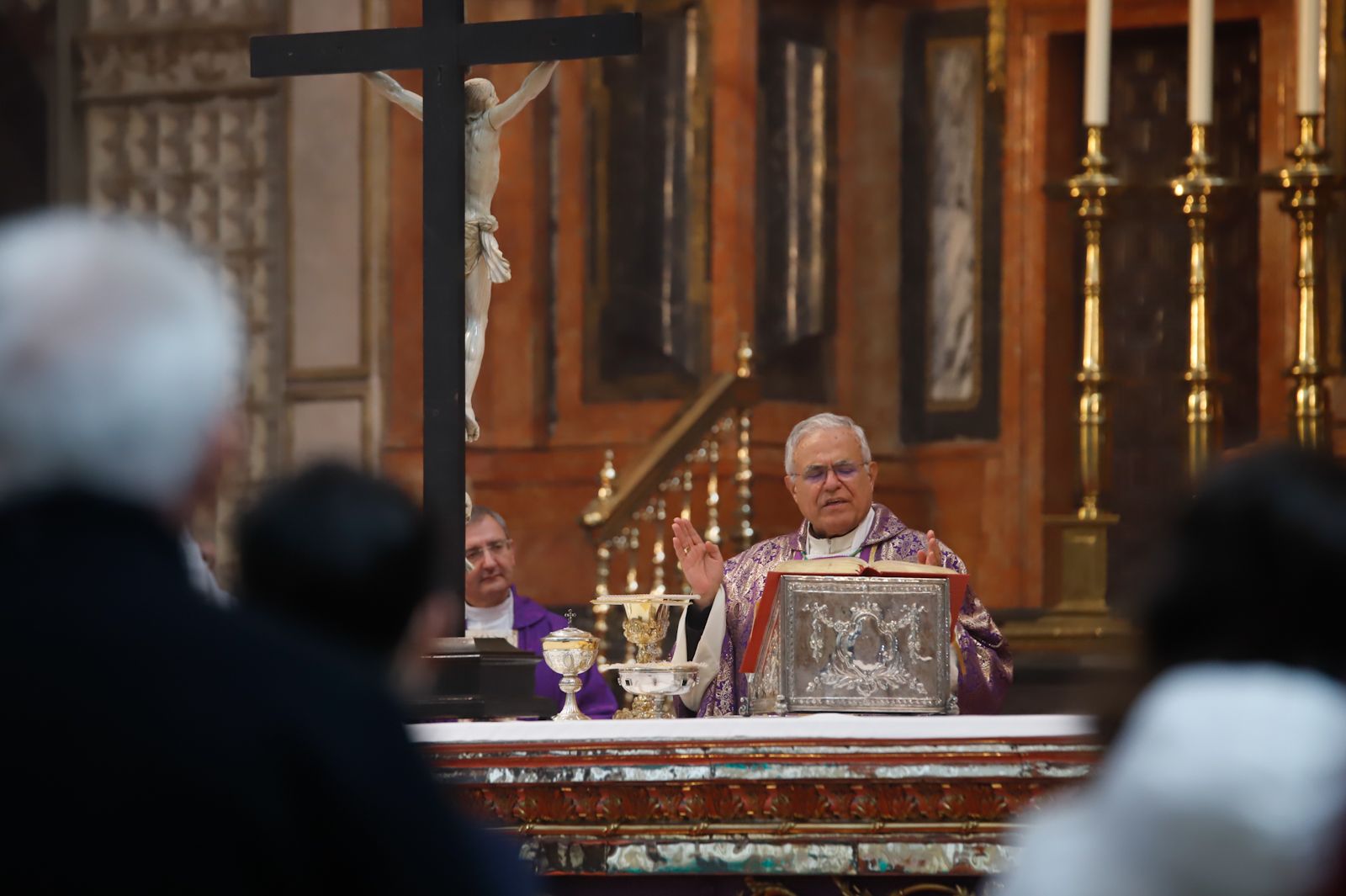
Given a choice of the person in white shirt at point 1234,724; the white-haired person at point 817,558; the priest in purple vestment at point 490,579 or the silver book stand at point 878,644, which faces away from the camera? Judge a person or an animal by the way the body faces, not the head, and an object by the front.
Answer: the person in white shirt at point 1234,724

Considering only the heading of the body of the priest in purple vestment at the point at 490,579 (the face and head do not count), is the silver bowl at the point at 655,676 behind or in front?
in front

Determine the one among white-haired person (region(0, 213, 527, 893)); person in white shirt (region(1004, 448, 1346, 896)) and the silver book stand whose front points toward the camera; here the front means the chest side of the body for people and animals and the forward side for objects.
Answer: the silver book stand

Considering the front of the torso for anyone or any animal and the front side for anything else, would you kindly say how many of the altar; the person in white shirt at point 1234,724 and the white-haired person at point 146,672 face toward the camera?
1

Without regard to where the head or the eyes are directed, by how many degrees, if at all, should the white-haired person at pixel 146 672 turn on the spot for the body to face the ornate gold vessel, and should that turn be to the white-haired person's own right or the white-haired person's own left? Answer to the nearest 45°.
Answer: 0° — they already face it

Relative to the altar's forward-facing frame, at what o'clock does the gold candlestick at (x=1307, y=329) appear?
The gold candlestick is roughly at 7 o'clock from the altar.

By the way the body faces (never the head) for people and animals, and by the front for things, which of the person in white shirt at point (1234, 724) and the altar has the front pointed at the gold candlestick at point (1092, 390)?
the person in white shirt

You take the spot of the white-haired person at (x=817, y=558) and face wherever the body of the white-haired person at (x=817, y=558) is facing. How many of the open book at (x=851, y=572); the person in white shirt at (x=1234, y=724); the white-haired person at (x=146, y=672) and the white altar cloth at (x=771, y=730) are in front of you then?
4

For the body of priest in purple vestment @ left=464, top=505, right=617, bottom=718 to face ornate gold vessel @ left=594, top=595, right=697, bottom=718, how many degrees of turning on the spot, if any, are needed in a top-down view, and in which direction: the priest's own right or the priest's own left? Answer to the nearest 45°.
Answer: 0° — they already face it

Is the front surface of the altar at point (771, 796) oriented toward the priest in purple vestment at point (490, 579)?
no

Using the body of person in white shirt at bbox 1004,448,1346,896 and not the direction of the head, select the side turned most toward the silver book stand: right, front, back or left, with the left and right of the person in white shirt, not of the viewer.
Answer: front

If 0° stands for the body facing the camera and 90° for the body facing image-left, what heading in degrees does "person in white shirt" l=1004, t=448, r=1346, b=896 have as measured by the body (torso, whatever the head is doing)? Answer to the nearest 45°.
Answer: approximately 180°

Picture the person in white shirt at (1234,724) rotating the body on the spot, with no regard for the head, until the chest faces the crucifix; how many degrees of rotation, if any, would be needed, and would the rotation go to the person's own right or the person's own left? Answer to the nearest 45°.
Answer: approximately 45° to the person's own left

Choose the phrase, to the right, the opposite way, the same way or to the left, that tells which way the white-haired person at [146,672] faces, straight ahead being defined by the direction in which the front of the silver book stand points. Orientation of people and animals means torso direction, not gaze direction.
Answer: the opposite way

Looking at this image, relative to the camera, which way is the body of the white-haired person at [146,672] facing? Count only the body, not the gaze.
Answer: away from the camera

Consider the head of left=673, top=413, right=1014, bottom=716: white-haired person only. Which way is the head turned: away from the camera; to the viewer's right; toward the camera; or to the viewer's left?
toward the camera
